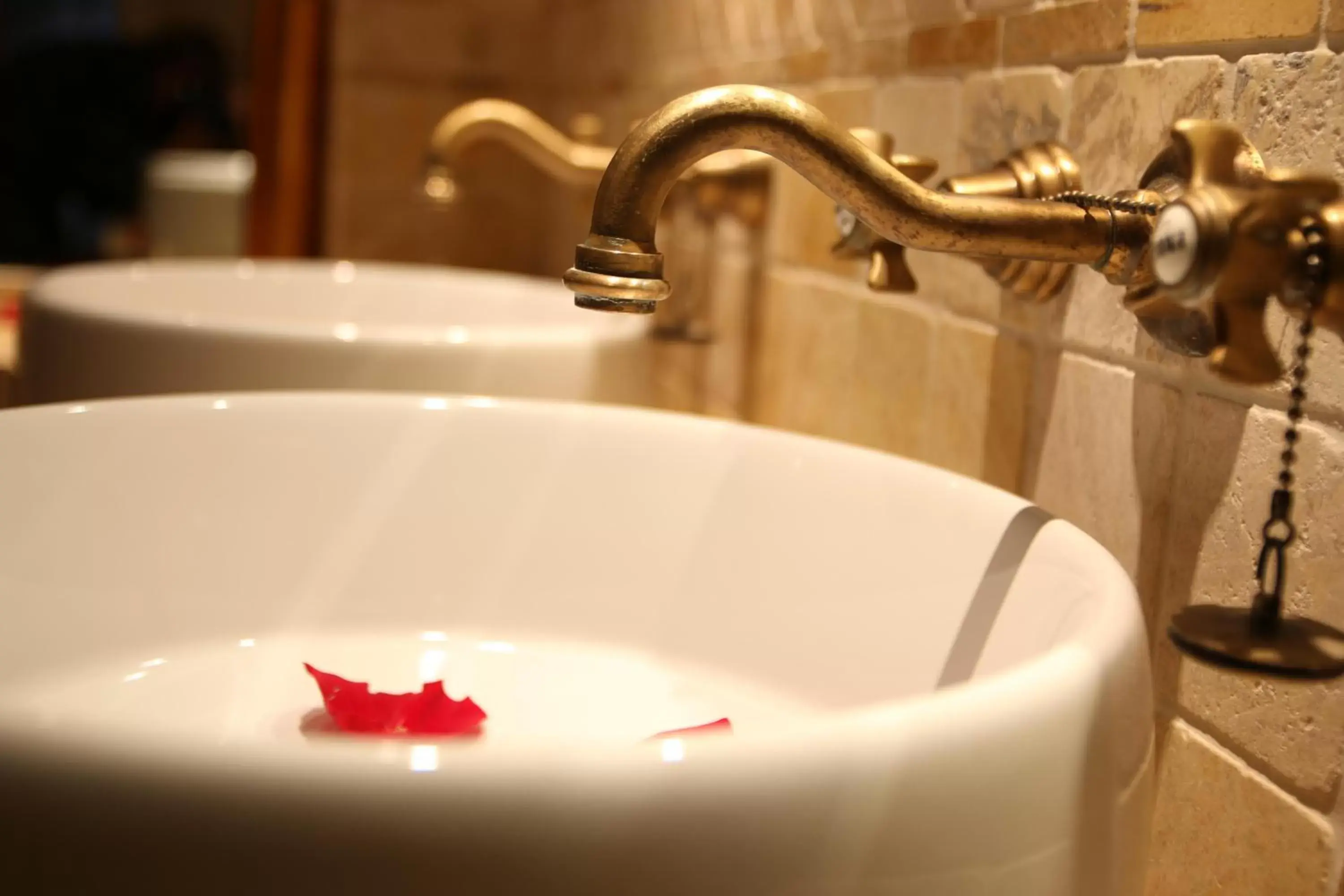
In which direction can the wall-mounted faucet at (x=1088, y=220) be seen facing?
to the viewer's left

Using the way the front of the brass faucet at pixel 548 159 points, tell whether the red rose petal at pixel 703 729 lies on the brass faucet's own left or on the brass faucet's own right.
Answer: on the brass faucet's own left

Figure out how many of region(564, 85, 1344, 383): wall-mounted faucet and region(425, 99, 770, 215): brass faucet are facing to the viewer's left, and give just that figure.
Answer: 2

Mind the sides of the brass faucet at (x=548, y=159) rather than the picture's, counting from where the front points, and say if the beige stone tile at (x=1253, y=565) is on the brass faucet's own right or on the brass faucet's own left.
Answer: on the brass faucet's own left

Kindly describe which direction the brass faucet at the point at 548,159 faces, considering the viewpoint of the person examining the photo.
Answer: facing to the left of the viewer

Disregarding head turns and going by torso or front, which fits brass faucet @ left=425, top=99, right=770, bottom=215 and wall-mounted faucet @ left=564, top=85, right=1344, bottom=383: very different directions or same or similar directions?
same or similar directions
